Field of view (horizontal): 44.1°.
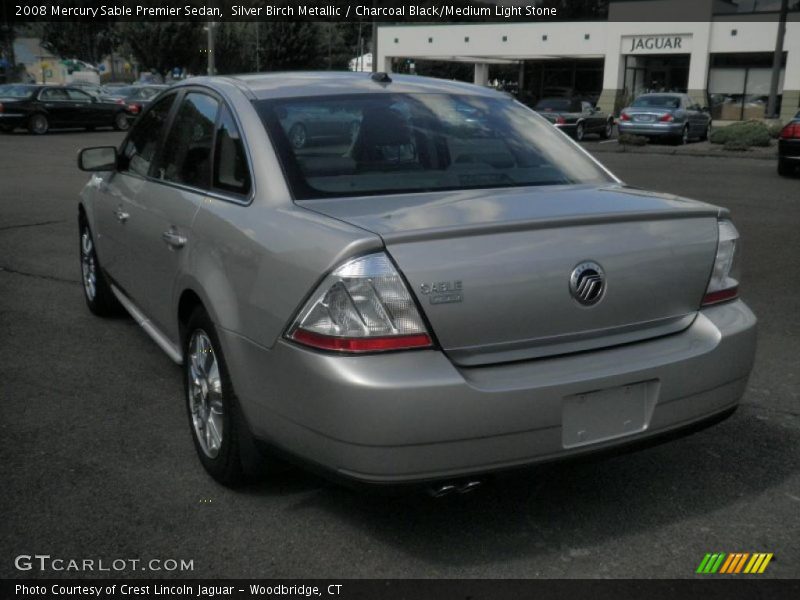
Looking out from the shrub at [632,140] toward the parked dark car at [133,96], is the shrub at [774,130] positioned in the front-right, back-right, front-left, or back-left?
back-right

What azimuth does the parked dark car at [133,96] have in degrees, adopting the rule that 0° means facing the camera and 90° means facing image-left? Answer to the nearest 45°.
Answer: approximately 225°

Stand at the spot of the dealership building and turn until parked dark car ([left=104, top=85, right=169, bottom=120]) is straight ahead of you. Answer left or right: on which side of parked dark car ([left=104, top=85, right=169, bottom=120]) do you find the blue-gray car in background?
left

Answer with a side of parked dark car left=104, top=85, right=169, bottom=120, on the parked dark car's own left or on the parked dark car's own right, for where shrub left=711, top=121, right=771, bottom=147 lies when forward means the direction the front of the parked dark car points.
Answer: on the parked dark car's own right

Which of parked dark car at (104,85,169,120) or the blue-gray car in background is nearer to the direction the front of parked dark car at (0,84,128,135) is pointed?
the parked dark car

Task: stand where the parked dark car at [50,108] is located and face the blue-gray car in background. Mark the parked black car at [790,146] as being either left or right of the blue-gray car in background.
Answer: right

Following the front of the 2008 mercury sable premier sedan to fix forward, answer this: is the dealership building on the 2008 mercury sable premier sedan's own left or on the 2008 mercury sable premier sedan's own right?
on the 2008 mercury sable premier sedan's own right

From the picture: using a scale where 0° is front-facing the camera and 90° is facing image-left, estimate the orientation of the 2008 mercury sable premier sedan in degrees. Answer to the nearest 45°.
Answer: approximately 135°

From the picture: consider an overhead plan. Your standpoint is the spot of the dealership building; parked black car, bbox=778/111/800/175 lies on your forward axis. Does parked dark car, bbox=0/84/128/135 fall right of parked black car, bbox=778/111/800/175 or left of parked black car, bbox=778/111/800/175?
right

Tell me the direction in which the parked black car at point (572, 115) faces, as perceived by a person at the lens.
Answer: facing away from the viewer and to the right of the viewer
